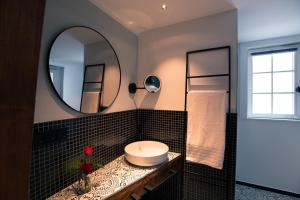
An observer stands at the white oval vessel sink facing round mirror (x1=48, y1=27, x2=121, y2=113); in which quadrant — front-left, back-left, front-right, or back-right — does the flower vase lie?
front-left

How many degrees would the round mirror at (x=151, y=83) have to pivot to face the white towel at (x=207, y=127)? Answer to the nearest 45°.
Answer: approximately 90° to its left

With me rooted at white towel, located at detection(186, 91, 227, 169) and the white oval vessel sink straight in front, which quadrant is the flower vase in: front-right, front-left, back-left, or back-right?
front-left

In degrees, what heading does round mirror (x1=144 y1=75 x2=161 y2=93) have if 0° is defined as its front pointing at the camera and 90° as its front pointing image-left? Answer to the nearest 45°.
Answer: approximately 0°

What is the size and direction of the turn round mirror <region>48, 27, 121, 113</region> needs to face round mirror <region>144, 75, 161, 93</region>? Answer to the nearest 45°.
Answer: approximately 45° to its left

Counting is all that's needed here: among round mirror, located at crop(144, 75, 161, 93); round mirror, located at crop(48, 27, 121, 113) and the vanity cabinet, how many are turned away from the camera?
0

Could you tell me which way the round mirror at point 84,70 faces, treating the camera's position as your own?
facing the viewer and to the right of the viewer

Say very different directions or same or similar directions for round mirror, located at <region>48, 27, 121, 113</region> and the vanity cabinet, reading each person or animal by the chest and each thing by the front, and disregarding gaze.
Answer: same or similar directions

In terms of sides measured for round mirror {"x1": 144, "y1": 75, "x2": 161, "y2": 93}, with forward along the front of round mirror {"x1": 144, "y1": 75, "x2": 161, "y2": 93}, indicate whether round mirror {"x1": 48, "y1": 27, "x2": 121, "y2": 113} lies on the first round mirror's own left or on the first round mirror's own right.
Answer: on the first round mirror's own right
